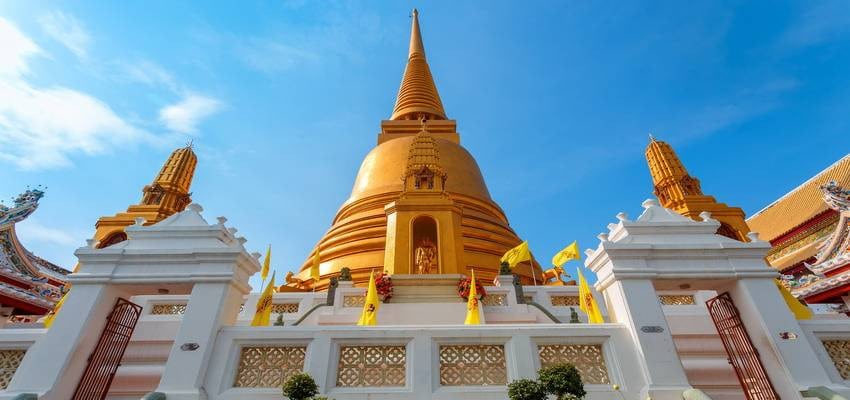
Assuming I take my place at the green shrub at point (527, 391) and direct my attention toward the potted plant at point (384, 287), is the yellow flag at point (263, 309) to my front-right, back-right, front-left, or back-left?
front-left

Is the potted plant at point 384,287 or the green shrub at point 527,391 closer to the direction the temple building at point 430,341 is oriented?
the green shrub

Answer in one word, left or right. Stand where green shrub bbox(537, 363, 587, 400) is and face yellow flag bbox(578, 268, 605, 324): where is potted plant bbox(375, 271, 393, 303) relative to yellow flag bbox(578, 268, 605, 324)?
left

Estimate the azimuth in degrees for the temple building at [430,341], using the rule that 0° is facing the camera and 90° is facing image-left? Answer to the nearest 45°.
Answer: approximately 0°

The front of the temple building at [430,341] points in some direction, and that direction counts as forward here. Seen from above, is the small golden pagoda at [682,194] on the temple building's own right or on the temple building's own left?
on the temple building's own left

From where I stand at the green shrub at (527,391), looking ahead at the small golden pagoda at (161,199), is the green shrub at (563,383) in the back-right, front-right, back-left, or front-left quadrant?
back-right

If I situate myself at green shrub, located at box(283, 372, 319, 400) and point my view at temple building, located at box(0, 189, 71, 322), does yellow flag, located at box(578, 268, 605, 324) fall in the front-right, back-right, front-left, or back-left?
back-right
